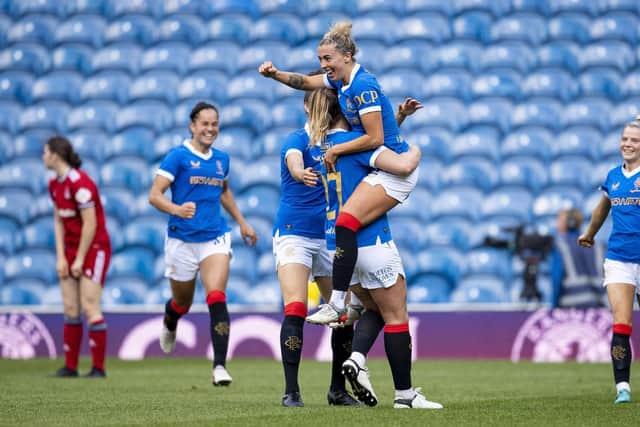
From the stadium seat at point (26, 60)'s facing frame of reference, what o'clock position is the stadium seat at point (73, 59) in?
the stadium seat at point (73, 59) is roughly at 10 o'clock from the stadium seat at point (26, 60).

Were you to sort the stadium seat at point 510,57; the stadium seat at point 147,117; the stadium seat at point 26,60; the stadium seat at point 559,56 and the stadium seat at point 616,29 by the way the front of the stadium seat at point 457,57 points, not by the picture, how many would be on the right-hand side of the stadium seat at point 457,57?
2

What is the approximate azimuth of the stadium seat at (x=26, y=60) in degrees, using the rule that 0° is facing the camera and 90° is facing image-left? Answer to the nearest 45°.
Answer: approximately 0°

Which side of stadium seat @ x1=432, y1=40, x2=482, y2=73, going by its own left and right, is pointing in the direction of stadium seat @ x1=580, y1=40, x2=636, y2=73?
left

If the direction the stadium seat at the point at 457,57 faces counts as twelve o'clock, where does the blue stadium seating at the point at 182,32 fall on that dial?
The blue stadium seating is roughly at 3 o'clock from the stadium seat.

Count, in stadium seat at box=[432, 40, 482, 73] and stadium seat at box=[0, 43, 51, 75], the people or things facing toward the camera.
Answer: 2
